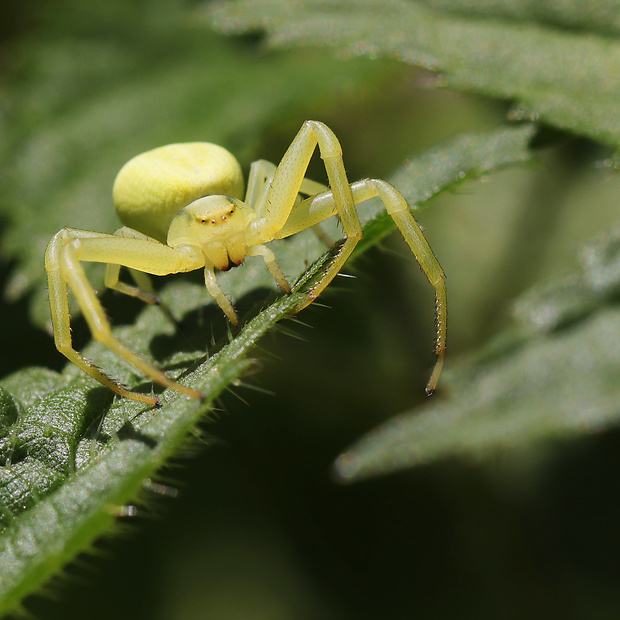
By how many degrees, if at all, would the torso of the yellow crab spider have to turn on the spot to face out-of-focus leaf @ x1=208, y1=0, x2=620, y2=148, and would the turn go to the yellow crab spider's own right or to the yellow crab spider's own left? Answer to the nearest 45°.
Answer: approximately 90° to the yellow crab spider's own left

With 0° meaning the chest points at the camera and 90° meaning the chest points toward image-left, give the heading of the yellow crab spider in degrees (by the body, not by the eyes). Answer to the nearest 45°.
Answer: approximately 315°
